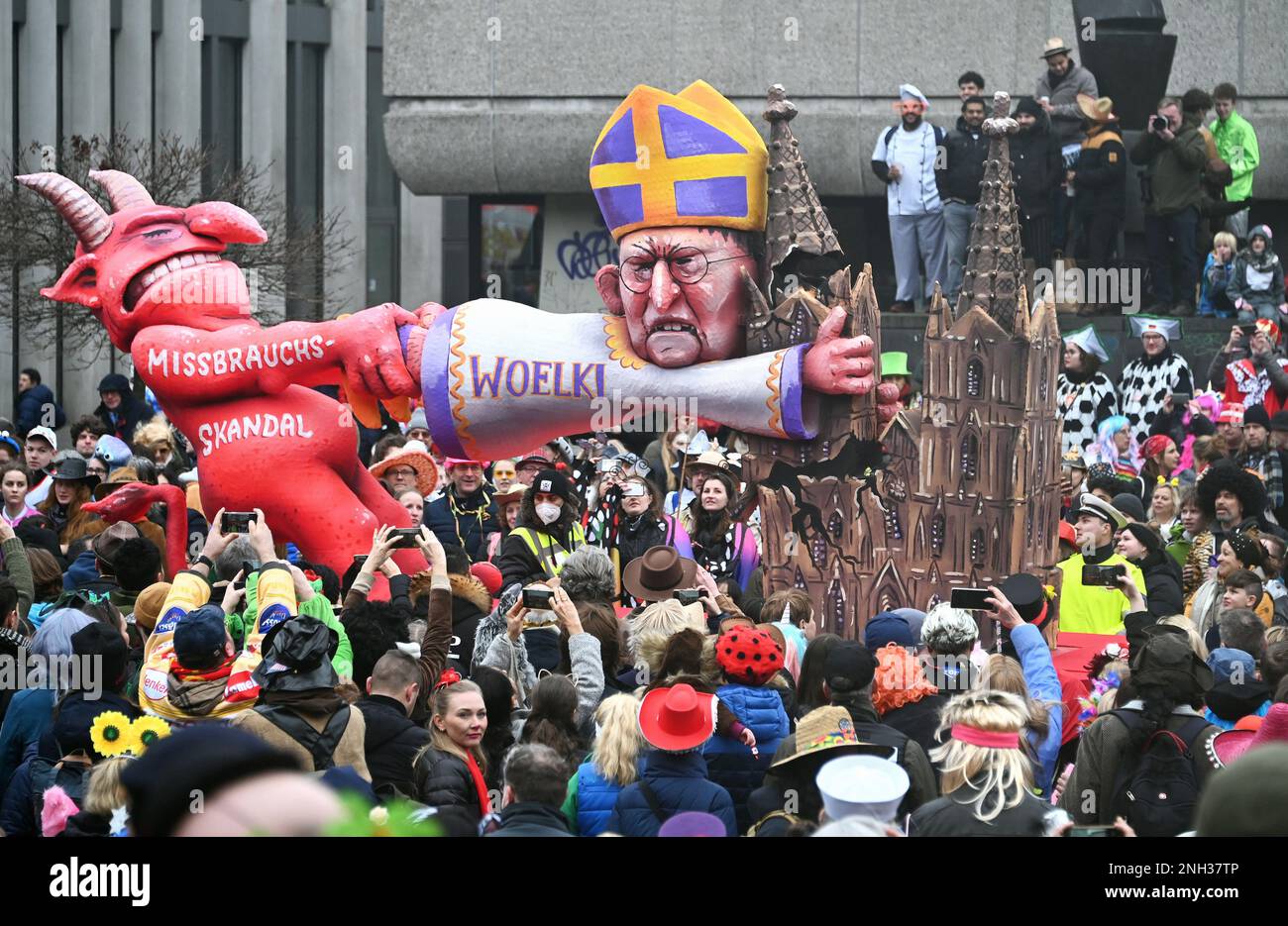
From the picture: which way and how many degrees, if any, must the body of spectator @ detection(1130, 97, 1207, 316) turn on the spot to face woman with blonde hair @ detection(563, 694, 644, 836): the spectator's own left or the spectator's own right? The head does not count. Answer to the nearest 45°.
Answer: approximately 45° to the spectator's own left

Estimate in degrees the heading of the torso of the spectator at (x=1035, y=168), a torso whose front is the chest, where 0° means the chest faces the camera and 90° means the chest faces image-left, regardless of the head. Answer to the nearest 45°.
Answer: approximately 45°

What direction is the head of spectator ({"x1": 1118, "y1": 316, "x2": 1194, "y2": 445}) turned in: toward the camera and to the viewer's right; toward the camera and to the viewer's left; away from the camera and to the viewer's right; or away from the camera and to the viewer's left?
toward the camera and to the viewer's left

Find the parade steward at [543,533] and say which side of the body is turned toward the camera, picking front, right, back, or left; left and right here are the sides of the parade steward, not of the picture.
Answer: front

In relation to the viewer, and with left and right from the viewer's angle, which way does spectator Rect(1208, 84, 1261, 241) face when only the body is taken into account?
facing the viewer and to the left of the viewer

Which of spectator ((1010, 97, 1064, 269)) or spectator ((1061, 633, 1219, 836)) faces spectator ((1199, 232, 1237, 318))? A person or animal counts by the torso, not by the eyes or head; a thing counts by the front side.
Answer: spectator ((1061, 633, 1219, 836))

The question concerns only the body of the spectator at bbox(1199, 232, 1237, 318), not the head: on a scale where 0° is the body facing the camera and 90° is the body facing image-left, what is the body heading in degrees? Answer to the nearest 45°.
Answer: approximately 0°

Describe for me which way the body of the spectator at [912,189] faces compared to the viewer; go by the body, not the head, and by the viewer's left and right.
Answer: facing the viewer

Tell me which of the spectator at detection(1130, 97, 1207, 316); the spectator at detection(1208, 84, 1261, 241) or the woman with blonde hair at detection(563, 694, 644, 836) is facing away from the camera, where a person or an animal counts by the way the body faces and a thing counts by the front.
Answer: the woman with blonde hair

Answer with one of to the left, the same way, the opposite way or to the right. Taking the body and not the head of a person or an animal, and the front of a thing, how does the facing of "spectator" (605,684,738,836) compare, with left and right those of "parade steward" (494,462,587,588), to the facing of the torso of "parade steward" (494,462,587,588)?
the opposite way

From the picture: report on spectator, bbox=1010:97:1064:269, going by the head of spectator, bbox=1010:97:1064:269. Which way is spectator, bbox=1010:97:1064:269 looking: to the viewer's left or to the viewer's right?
to the viewer's left

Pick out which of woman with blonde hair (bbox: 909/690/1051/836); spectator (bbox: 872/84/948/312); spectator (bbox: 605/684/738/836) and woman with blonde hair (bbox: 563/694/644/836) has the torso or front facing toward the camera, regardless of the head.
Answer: spectator (bbox: 872/84/948/312)

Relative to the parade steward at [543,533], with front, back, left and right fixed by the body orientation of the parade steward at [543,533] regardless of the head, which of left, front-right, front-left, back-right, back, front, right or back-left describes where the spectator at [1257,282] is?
back-left

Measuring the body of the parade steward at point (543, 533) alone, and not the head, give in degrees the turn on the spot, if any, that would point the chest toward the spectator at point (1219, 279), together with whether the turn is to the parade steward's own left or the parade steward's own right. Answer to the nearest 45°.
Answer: approximately 135° to the parade steward's own left

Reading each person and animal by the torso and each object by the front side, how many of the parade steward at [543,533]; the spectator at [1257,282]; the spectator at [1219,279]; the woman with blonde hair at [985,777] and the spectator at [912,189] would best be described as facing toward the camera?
4

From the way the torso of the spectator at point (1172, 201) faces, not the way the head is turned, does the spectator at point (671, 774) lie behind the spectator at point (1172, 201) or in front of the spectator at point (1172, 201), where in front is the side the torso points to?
in front
